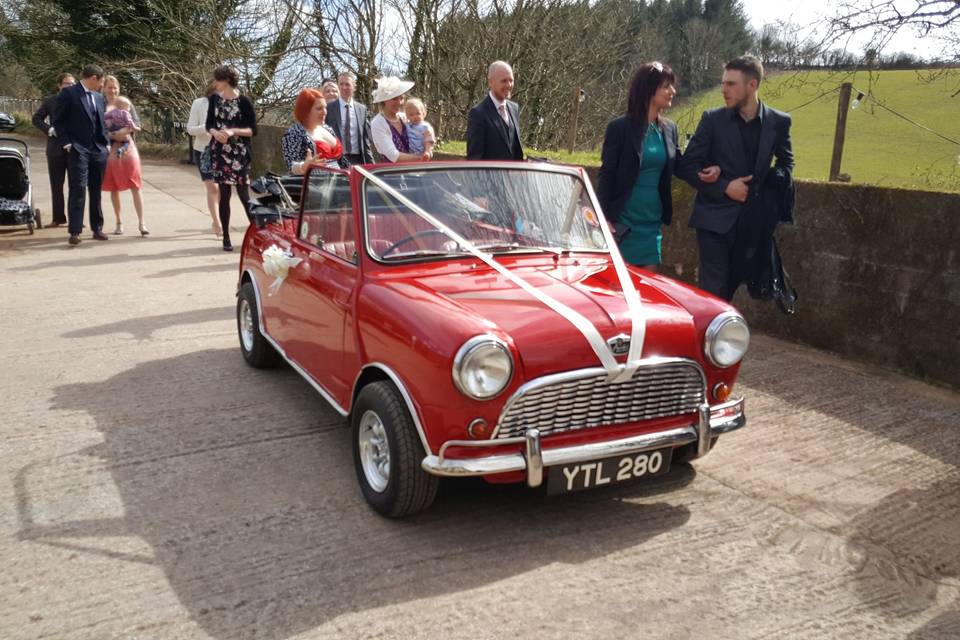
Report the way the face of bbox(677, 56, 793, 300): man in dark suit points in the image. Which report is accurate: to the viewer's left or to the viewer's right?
to the viewer's left

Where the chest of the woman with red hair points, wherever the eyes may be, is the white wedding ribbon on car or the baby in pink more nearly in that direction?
the white wedding ribbon on car

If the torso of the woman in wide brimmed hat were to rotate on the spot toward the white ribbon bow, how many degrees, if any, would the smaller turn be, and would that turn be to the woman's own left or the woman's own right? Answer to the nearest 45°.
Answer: approximately 45° to the woman's own right

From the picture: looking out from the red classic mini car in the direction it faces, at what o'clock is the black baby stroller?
The black baby stroller is roughly at 6 o'clock from the red classic mini car.

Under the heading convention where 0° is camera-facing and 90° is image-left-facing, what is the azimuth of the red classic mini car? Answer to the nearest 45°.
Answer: approximately 315°

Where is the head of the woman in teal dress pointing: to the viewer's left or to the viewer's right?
to the viewer's right

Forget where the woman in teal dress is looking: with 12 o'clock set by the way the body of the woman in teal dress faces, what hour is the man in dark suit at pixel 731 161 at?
The man in dark suit is roughly at 10 o'clock from the woman in teal dress.
